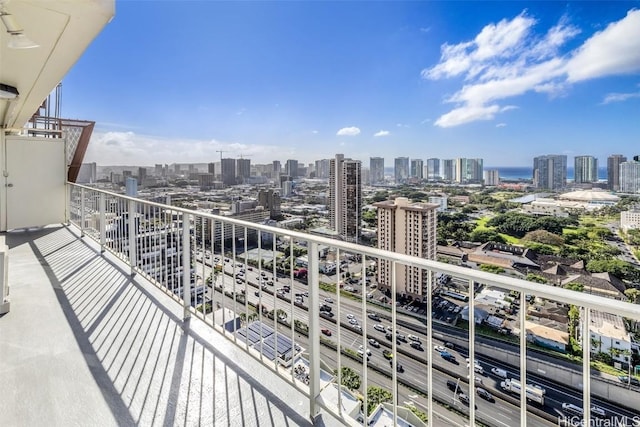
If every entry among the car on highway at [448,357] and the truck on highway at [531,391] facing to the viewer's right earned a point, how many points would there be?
0

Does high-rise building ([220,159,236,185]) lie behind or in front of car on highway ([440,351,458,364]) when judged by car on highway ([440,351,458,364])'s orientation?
in front

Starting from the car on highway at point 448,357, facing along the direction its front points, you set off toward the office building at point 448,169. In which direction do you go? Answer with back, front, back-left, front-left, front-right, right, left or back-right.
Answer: front-right

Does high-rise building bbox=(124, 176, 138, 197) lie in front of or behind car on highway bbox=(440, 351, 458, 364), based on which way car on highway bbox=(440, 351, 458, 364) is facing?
in front

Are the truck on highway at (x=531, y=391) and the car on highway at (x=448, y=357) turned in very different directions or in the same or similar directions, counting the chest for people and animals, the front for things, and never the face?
same or similar directions

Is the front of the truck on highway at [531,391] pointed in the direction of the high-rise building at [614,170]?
no

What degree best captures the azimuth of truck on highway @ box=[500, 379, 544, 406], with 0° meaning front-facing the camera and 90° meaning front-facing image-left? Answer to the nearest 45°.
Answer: approximately 135°

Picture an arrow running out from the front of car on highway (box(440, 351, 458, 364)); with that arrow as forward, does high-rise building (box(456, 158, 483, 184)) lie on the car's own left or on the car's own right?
on the car's own right

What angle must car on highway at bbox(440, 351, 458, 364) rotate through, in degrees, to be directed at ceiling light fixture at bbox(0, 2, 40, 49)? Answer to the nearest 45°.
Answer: approximately 135° to its left

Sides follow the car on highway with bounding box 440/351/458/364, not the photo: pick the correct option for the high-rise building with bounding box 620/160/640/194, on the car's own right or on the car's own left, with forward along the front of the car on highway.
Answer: on the car's own right

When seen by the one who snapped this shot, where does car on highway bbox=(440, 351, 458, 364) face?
facing away from the viewer and to the left of the viewer

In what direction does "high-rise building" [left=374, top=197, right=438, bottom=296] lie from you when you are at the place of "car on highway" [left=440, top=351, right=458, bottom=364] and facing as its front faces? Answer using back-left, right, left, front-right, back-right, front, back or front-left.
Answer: front-right
